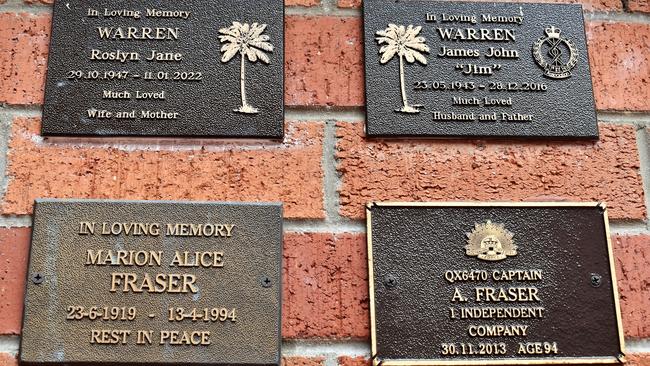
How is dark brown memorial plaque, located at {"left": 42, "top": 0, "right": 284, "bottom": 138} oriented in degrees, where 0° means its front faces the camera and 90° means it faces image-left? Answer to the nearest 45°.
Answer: approximately 0°

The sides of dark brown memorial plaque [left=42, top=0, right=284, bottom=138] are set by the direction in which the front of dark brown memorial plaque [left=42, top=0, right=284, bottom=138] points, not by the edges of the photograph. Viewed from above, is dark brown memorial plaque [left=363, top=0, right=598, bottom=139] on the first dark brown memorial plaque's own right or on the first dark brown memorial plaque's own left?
on the first dark brown memorial plaque's own left

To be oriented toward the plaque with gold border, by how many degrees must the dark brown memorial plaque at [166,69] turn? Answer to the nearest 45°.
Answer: approximately 90° to its left

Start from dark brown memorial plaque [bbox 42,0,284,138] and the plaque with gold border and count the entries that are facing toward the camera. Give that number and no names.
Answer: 2

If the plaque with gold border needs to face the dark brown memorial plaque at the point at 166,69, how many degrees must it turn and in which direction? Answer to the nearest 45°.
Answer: approximately 90° to its right

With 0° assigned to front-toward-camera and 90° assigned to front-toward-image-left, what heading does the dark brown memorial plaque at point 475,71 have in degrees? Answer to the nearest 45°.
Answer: approximately 0°

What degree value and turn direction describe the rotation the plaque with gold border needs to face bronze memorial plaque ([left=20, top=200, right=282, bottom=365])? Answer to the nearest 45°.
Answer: approximately 90° to its right
